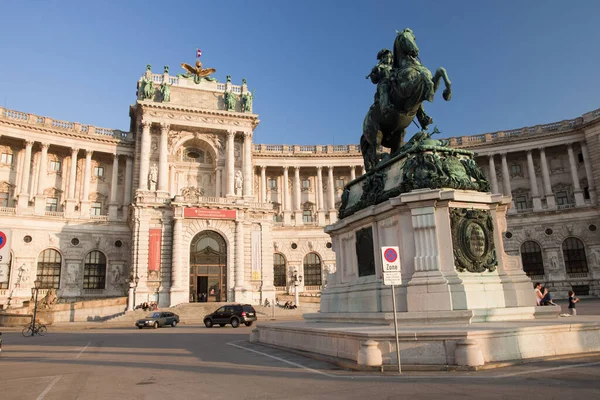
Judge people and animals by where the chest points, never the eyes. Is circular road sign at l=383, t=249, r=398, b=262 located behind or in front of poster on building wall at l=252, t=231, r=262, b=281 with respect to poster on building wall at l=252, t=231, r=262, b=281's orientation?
in front

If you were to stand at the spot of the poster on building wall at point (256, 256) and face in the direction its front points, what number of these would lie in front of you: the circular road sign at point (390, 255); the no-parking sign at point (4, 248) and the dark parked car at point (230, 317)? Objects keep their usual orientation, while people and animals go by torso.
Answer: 3

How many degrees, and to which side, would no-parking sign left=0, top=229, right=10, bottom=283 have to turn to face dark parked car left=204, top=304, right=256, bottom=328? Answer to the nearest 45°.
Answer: approximately 135° to its left

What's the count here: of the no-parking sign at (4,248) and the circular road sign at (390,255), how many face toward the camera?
2

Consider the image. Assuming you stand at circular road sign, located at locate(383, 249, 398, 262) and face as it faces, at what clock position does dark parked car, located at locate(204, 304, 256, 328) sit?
The dark parked car is roughly at 5 o'clock from the circular road sign.

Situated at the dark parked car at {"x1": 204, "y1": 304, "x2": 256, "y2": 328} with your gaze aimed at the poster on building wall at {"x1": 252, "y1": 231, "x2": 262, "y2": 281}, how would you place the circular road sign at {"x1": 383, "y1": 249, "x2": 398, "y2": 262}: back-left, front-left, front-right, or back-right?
back-right

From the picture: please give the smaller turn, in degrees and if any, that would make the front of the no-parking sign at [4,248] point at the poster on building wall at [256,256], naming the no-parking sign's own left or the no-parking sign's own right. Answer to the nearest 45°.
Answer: approximately 135° to the no-parking sign's own left
